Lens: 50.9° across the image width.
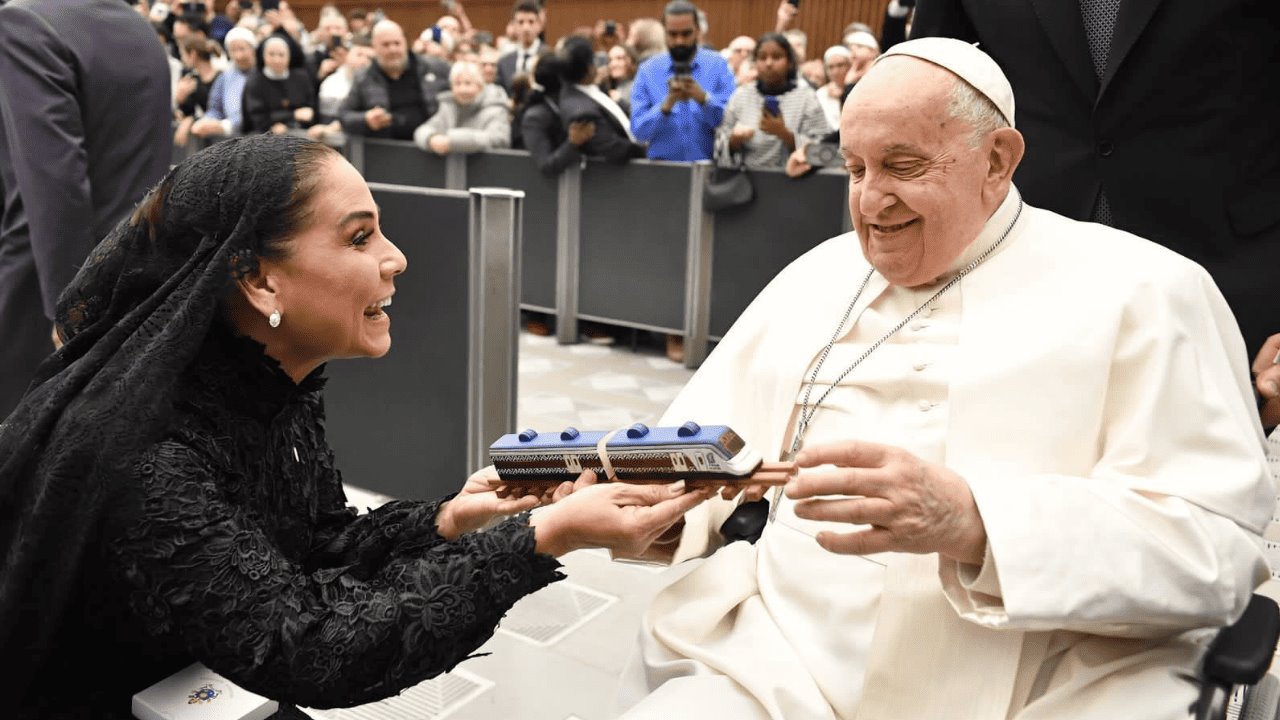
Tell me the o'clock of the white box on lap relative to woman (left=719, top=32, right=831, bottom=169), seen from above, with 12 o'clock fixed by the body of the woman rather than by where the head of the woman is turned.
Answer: The white box on lap is roughly at 12 o'clock from the woman.

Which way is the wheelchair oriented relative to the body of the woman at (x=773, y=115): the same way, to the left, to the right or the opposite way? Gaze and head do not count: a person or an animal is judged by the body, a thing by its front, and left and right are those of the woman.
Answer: to the right

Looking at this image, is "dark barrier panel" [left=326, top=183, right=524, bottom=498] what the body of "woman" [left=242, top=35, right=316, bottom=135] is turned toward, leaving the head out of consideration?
yes

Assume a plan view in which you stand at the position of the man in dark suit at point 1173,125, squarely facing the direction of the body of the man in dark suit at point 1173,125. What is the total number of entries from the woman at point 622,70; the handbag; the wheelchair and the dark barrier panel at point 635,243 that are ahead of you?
1

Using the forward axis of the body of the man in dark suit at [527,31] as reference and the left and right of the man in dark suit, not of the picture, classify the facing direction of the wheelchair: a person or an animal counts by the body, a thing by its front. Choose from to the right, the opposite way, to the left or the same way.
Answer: to the right

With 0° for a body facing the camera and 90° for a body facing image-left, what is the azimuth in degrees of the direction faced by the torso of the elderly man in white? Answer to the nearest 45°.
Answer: approximately 45°

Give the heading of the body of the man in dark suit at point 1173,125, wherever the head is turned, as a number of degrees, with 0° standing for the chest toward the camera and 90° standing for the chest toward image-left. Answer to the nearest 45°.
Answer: approximately 0°

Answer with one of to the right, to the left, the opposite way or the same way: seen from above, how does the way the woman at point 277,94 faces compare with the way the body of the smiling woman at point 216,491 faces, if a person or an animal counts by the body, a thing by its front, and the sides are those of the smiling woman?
to the right
